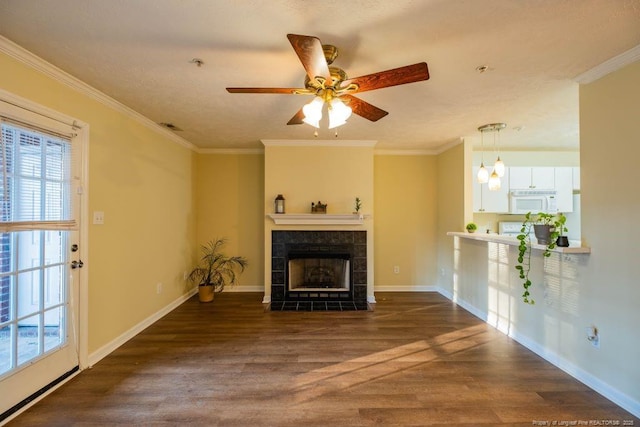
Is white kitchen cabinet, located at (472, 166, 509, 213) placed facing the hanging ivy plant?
yes

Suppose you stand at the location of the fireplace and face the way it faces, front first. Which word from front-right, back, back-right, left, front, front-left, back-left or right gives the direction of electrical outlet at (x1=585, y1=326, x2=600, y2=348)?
front-left

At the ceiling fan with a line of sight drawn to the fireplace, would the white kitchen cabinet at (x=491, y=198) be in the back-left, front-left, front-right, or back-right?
front-right

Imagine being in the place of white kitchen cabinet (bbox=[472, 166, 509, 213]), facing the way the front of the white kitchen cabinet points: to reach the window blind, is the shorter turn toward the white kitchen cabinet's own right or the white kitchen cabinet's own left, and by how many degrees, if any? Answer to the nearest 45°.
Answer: approximately 45° to the white kitchen cabinet's own right

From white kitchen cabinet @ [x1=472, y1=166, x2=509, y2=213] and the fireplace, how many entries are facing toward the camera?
2

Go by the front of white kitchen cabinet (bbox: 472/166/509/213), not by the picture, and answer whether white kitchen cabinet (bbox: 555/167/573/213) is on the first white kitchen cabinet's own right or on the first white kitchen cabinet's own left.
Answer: on the first white kitchen cabinet's own left

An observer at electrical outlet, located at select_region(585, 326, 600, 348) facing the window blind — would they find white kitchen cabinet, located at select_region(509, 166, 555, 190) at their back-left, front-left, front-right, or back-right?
back-right

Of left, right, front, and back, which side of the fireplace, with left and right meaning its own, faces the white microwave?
left

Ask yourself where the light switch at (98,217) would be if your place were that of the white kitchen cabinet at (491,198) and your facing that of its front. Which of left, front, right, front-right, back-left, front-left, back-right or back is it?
front-right

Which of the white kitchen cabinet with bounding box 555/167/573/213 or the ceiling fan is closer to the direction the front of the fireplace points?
the ceiling fan

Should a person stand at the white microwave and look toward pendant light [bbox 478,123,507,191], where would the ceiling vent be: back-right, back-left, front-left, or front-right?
front-right

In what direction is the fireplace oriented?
toward the camera

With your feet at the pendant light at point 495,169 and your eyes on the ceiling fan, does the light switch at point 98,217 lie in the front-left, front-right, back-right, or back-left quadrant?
front-right

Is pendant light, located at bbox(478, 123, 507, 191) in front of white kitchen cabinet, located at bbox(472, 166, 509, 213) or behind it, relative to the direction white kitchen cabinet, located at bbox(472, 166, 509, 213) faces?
in front

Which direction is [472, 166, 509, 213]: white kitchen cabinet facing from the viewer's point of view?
toward the camera

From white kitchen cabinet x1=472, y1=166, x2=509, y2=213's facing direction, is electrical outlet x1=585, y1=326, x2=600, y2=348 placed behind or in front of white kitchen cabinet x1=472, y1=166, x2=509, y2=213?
in front

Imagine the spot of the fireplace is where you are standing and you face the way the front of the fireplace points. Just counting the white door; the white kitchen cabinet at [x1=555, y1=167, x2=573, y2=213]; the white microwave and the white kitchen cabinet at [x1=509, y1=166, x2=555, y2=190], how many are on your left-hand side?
3

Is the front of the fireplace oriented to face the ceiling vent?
no
